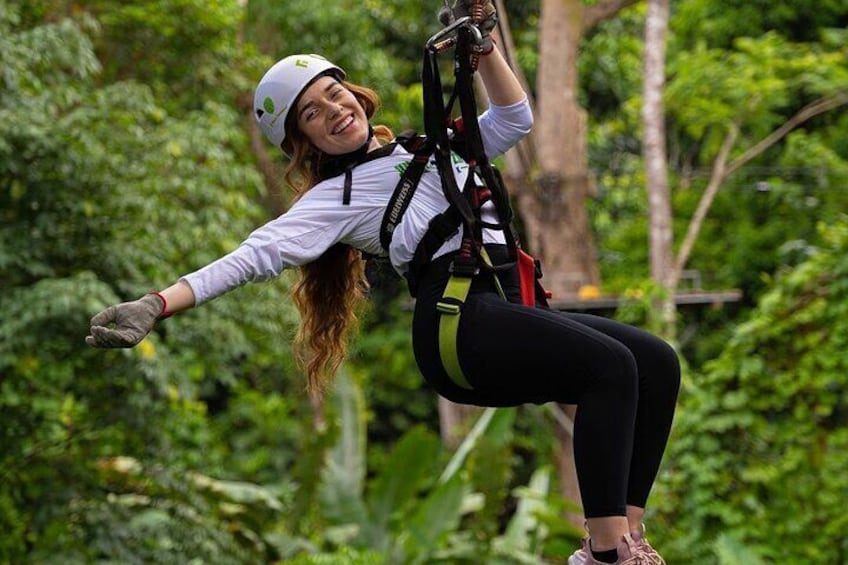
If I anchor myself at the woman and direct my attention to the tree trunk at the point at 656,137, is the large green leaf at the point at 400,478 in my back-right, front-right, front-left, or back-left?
front-left

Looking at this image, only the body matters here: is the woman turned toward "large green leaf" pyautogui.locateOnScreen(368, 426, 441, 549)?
no

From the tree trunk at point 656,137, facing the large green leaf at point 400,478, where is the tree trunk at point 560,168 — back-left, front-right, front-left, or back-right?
front-right

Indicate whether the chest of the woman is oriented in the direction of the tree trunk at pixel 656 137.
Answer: no

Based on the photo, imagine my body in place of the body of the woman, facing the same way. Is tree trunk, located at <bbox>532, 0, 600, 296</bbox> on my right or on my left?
on my left

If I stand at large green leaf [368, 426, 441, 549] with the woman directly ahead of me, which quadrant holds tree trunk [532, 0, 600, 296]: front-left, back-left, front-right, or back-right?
back-left

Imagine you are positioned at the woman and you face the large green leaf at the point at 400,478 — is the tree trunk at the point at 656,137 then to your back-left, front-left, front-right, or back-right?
front-right

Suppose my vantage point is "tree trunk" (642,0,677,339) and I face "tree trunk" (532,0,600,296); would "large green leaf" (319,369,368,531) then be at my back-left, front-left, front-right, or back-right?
front-left
